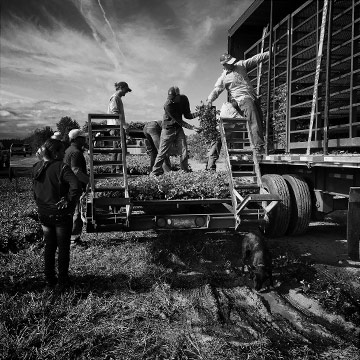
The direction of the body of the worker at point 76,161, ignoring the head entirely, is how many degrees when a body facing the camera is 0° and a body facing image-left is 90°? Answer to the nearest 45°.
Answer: approximately 270°

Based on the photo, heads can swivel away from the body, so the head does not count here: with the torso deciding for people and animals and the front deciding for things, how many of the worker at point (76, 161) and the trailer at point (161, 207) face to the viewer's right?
1

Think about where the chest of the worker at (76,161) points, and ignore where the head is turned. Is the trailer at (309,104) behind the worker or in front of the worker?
in front
